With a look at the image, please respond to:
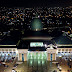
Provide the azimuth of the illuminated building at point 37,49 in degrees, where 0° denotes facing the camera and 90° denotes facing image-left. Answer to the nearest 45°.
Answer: approximately 0°
